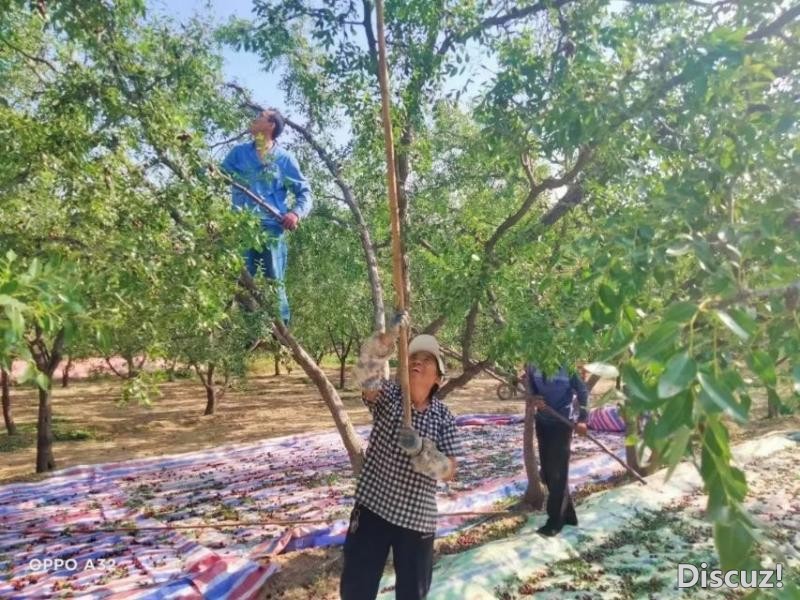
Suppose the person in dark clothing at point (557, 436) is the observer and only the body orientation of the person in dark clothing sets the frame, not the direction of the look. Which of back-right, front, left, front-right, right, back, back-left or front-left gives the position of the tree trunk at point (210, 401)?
right

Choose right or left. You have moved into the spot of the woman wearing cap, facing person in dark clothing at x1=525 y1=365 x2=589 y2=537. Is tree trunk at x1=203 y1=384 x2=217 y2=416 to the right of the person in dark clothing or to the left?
left

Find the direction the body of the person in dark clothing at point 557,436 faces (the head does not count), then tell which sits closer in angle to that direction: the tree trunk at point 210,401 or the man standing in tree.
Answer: the man standing in tree
